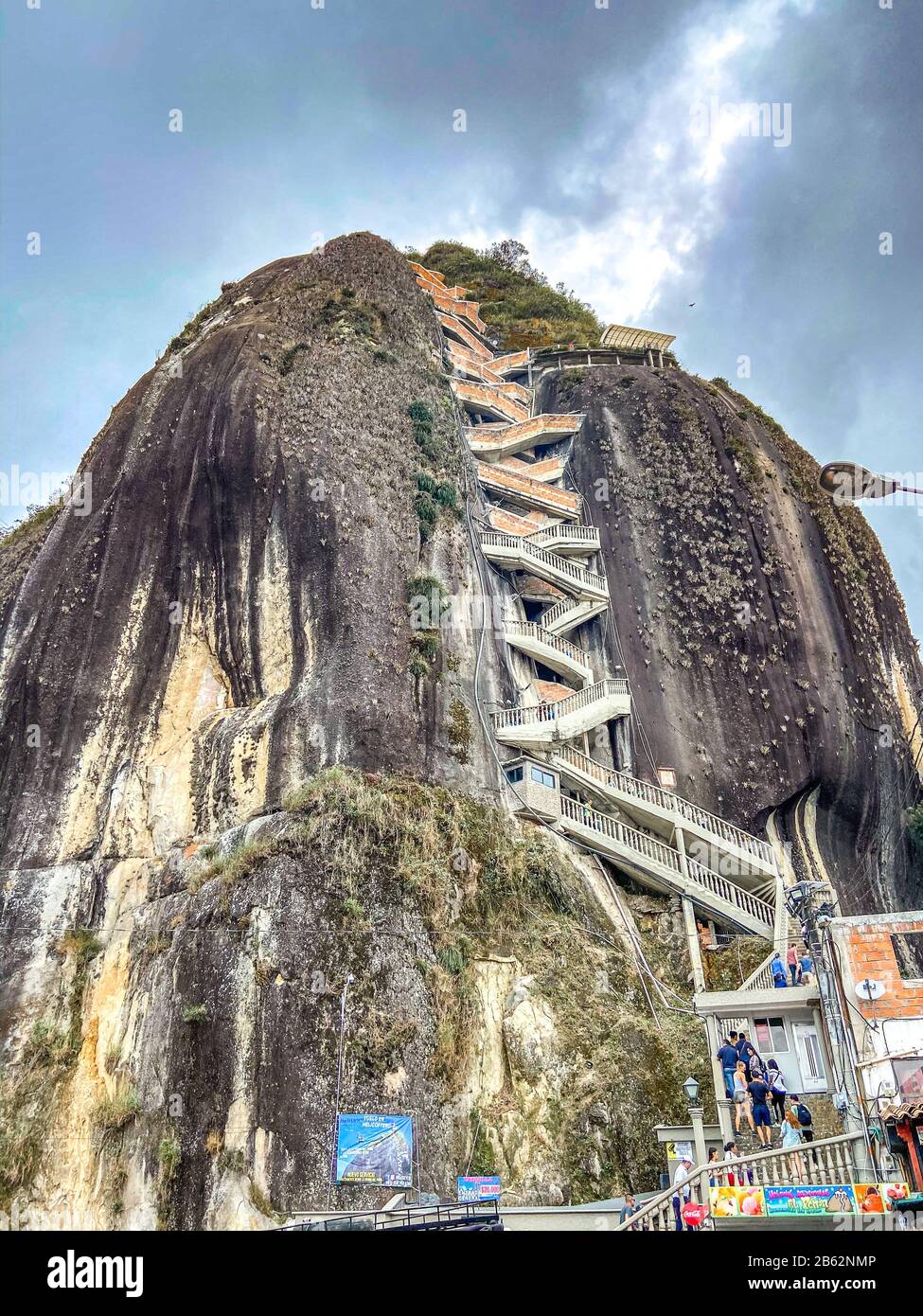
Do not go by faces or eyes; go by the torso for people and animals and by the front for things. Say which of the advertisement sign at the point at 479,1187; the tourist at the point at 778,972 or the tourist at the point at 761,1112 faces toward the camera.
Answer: the advertisement sign

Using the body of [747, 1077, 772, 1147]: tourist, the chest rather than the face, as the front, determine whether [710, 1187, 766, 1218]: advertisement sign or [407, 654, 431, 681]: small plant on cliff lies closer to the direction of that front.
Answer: the small plant on cliff

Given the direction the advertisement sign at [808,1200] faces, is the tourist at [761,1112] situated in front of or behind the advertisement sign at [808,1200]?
behind

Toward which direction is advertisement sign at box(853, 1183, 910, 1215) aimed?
toward the camera

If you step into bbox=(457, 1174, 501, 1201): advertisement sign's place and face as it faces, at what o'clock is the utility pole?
The utility pole is roughly at 10 o'clock from the advertisement sign.

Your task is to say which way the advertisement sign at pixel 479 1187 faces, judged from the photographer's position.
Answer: facing the viewer

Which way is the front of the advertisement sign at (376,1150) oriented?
toward the camera

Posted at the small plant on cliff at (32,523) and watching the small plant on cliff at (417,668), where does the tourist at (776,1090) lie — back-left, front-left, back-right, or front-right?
front-right

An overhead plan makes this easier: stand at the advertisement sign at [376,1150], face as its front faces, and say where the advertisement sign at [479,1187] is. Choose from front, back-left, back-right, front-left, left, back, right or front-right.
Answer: front-left

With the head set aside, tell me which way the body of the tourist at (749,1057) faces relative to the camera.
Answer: away from the camera

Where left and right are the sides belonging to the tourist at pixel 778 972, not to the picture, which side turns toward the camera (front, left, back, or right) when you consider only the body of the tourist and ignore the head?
back

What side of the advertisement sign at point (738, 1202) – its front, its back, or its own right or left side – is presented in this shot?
front

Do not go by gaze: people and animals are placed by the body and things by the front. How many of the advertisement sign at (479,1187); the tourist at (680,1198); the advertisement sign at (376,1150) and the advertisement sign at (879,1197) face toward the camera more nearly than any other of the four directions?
3
